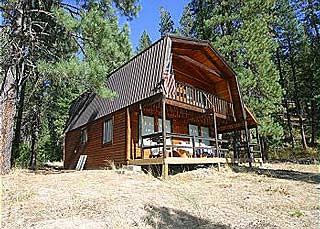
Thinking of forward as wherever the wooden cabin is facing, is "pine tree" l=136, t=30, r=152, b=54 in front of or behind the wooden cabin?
behind

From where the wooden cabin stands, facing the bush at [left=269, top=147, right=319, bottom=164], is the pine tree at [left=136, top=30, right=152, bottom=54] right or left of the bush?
left

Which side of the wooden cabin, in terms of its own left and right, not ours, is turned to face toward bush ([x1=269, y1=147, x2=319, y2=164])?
left

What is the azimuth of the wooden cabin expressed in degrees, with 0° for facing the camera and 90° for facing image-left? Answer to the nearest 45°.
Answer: approximately 315°

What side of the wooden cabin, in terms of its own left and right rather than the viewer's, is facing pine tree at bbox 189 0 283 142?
left
